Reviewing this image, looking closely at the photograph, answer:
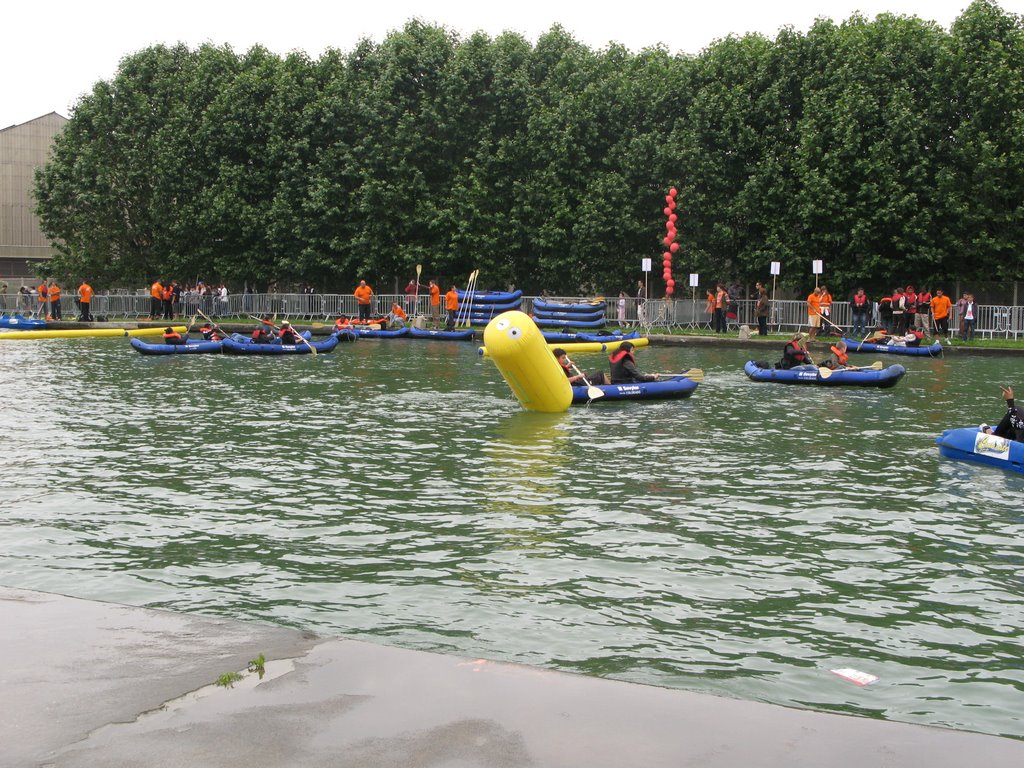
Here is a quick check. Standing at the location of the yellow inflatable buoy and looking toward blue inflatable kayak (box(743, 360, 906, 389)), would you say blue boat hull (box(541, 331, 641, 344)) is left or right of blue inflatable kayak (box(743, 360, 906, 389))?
left

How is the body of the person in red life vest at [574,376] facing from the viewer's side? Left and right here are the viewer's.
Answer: facing to the right of the viewer

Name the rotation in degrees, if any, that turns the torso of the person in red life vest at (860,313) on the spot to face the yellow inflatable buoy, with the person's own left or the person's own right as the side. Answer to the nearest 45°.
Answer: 0° — they already face it
